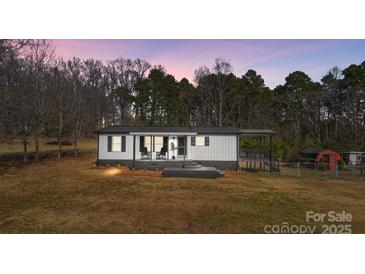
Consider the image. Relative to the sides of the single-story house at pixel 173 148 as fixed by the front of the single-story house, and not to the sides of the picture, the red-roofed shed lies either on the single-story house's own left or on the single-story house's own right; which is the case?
on the single-story house's own left

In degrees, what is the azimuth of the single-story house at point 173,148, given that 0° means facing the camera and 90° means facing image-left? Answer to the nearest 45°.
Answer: approximately 0°

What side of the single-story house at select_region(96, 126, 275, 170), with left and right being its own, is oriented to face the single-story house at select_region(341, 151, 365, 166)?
left
